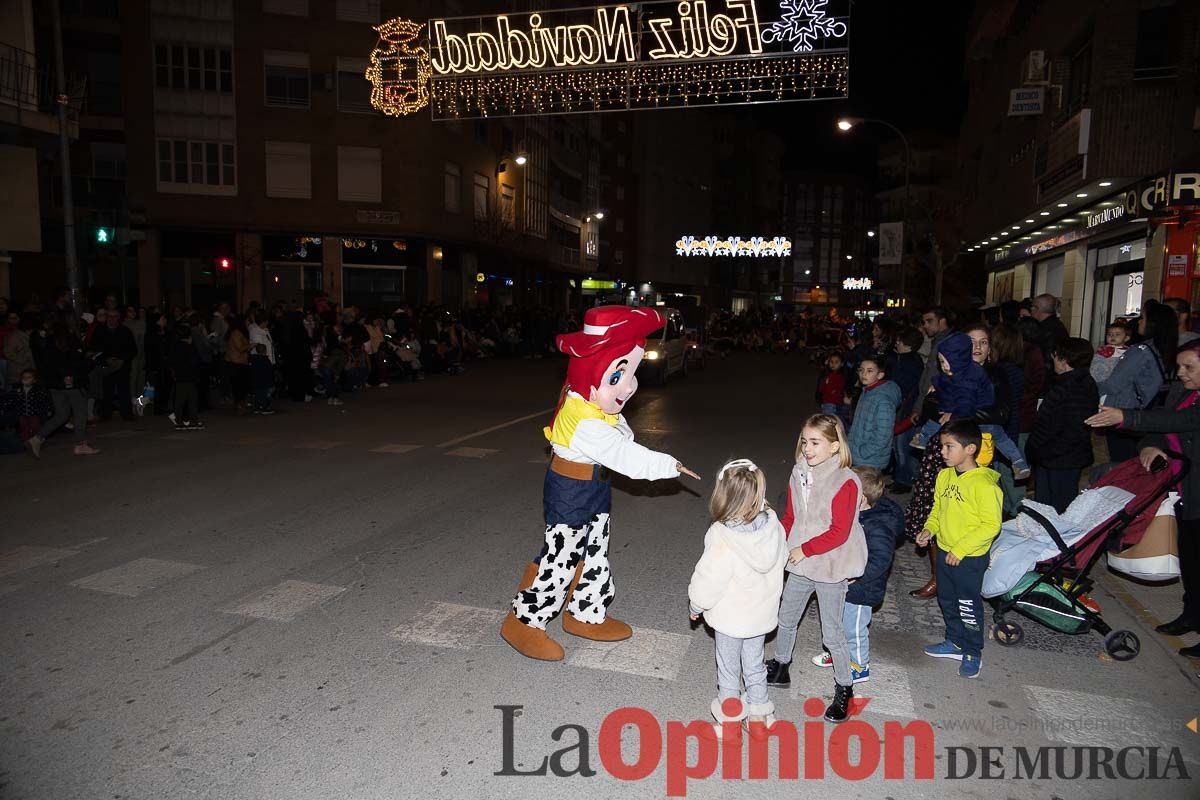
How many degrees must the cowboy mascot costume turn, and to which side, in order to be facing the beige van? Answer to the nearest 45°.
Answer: approximately 90° to its left

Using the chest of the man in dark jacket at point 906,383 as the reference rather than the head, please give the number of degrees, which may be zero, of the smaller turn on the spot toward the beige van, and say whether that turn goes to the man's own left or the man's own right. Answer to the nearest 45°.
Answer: approximately 45° to the man's own right

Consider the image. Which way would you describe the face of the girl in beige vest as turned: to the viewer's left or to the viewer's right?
to the viewer's left

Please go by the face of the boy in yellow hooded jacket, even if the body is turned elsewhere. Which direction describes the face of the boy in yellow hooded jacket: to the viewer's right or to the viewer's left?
to the viewer's left

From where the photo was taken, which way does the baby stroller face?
to the viewer's left
